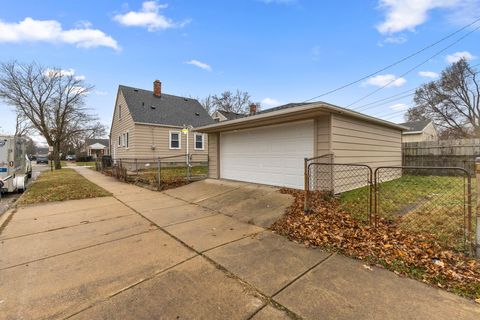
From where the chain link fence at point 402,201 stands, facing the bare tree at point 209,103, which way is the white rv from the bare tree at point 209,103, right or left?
left

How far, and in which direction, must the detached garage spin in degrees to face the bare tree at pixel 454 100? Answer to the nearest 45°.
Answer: approximately 180°

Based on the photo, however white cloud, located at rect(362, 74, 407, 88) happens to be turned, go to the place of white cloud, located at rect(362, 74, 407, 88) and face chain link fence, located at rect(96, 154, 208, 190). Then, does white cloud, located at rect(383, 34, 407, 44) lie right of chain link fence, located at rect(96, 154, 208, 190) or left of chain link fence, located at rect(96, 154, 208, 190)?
left

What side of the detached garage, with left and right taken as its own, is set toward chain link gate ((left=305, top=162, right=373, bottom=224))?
left

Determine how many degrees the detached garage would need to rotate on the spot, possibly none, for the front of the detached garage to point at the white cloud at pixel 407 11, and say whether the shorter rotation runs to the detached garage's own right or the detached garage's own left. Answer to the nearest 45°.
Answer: approximately 180°

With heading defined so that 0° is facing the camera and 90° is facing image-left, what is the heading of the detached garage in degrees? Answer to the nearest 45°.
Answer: approximately 45°

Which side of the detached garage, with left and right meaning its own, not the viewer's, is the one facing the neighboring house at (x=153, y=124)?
right

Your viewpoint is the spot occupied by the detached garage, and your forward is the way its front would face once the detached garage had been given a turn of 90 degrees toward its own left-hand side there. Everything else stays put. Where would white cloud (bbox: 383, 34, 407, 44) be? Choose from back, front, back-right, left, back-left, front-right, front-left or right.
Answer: left

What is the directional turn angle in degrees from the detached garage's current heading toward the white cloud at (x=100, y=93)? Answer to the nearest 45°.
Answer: approximately 90° to its right

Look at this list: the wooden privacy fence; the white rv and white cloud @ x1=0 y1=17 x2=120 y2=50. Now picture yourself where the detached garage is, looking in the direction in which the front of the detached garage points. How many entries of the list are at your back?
1
